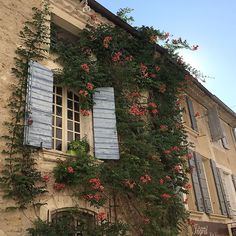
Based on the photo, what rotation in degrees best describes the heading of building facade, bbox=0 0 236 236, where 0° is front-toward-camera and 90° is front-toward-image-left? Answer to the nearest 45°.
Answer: approximately 315°
